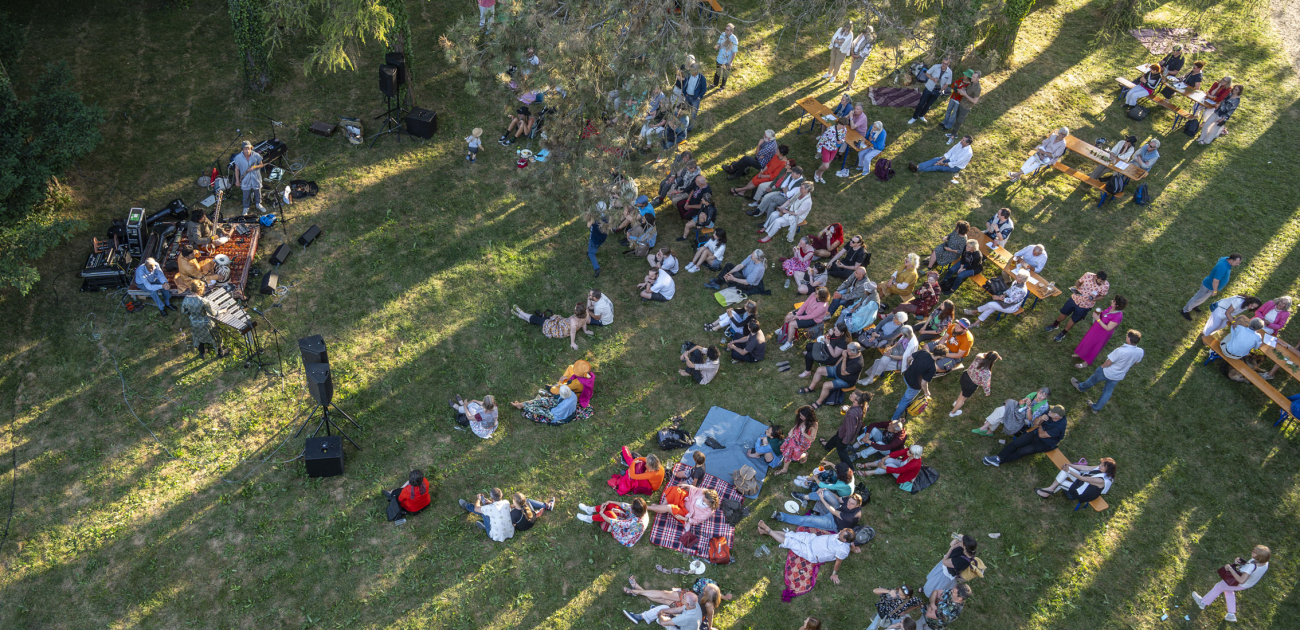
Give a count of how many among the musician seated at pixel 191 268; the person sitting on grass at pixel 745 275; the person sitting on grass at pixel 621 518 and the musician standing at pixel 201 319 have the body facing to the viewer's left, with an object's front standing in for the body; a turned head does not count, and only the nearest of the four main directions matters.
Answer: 2

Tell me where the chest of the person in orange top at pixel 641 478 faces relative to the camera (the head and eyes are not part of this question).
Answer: to the viewer's left

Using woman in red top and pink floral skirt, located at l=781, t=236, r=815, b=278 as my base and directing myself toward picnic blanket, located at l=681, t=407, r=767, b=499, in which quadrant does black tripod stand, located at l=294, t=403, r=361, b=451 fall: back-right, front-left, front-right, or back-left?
front-right

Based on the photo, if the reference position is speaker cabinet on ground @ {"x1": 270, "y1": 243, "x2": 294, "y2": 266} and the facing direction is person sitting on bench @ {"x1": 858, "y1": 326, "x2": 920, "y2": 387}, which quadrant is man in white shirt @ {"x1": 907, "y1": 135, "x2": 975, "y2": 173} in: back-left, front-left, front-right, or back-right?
front-left

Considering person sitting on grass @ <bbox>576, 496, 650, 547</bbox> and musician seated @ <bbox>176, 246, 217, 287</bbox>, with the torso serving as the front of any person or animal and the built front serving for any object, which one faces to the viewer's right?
the musician seated

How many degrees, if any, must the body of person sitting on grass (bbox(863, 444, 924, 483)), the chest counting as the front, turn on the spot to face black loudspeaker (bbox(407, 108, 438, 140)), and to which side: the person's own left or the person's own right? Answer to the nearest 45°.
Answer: approximately 45° to the person's own right

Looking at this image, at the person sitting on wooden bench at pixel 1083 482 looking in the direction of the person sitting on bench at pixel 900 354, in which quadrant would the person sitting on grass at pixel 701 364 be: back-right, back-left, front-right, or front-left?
front-left

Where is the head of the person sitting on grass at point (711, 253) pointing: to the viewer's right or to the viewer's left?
to the viewer's left

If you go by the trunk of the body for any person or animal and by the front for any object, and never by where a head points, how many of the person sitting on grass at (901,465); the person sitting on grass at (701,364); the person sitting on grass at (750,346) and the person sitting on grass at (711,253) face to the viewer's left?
4

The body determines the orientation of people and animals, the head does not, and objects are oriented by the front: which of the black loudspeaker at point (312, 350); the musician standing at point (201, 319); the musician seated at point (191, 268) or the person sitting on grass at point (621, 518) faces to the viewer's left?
the person sitting on grass

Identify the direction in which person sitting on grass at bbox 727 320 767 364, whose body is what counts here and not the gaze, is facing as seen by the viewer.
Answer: to the viewer's left

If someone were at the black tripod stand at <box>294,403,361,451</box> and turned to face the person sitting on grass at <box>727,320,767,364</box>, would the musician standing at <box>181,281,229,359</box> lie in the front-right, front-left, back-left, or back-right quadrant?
back-left

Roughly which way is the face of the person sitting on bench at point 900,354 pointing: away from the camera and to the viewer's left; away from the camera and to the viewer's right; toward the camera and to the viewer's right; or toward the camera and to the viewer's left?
away from the camera and to the viewer's left

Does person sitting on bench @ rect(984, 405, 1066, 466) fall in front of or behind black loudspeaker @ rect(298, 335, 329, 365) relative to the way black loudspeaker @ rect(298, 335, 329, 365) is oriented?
in front

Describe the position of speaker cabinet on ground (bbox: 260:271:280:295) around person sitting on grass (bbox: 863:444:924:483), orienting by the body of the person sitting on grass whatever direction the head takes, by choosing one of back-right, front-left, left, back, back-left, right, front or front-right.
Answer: front

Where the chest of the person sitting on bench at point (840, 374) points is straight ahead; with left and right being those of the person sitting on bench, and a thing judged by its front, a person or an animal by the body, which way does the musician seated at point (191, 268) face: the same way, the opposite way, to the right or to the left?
the opposite way

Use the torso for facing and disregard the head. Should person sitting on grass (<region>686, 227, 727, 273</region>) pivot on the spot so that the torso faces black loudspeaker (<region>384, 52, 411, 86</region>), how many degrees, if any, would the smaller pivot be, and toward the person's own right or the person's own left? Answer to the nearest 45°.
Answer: approximately 45° to the person's own right

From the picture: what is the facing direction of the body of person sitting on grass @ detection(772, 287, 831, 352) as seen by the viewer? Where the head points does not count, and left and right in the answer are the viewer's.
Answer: facing the viewer and to the left of the viewer

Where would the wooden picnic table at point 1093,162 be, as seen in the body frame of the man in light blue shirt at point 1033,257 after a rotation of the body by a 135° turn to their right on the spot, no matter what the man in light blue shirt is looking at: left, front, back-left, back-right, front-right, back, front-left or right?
front

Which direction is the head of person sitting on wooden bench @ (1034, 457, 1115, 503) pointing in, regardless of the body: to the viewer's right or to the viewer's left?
to the viewer's left

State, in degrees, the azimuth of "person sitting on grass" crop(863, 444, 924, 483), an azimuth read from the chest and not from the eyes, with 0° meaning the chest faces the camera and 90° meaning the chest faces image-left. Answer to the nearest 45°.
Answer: approximately 90°

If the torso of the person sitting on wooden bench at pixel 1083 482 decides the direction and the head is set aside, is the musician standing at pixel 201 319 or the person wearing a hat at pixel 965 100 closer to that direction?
the musician standing
